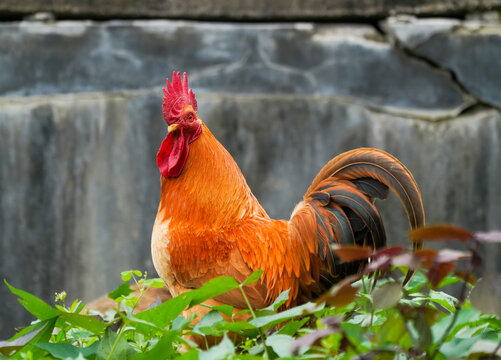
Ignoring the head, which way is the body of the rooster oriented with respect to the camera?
to the viewer's left

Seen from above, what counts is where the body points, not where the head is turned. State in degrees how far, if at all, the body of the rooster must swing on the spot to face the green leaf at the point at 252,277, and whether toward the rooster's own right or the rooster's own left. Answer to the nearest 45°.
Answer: approximately 90° to the rooster's own left

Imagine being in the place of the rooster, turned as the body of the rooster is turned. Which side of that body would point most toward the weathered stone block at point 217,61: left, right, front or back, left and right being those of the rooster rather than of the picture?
right

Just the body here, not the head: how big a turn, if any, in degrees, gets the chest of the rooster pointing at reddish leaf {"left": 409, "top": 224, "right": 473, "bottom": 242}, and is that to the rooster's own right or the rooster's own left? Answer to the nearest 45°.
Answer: approximately 90° to the rooster's own left

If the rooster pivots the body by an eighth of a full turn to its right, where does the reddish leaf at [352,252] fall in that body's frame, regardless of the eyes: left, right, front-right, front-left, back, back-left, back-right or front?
back-left
